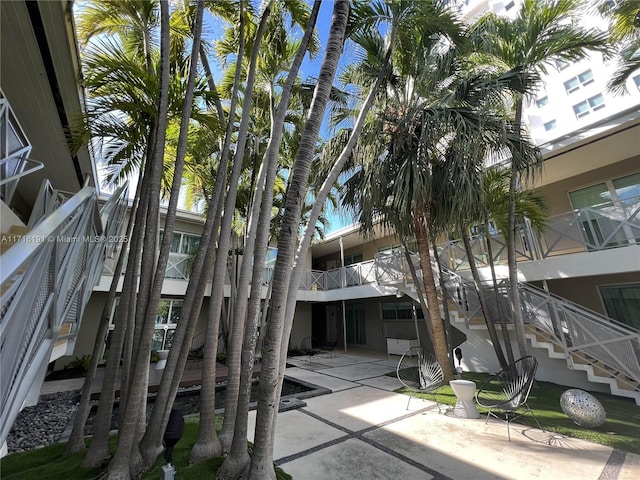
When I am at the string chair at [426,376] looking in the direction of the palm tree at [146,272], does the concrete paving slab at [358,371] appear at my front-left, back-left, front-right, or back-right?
back-right

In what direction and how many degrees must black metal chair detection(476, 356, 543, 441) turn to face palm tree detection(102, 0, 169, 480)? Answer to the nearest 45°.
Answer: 0° — it already faces it

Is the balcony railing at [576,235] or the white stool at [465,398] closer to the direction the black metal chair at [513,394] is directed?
the white stool

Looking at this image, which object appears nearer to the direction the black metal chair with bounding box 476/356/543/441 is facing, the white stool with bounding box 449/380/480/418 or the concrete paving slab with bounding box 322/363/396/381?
the white stool

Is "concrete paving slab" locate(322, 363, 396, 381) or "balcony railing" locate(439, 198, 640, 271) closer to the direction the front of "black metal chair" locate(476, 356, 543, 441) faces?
the concrete paving slab

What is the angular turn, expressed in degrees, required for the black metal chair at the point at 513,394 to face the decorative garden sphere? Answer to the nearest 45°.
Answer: approximately 135° to its left

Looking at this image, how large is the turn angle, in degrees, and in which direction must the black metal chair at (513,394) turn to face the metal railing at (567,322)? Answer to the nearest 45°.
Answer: approximately 180°

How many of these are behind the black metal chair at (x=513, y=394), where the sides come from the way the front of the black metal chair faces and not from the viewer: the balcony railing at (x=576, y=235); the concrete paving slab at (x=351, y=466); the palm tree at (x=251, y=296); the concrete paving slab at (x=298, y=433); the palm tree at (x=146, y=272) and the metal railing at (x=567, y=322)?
2

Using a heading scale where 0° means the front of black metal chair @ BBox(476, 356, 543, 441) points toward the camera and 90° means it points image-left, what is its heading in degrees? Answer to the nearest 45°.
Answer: approximately 45°

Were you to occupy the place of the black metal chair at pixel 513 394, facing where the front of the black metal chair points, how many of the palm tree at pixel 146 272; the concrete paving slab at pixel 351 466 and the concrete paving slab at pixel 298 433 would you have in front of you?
3

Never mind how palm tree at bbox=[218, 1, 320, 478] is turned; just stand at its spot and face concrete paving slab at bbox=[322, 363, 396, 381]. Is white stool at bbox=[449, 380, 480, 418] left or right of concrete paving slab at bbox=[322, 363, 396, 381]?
right
